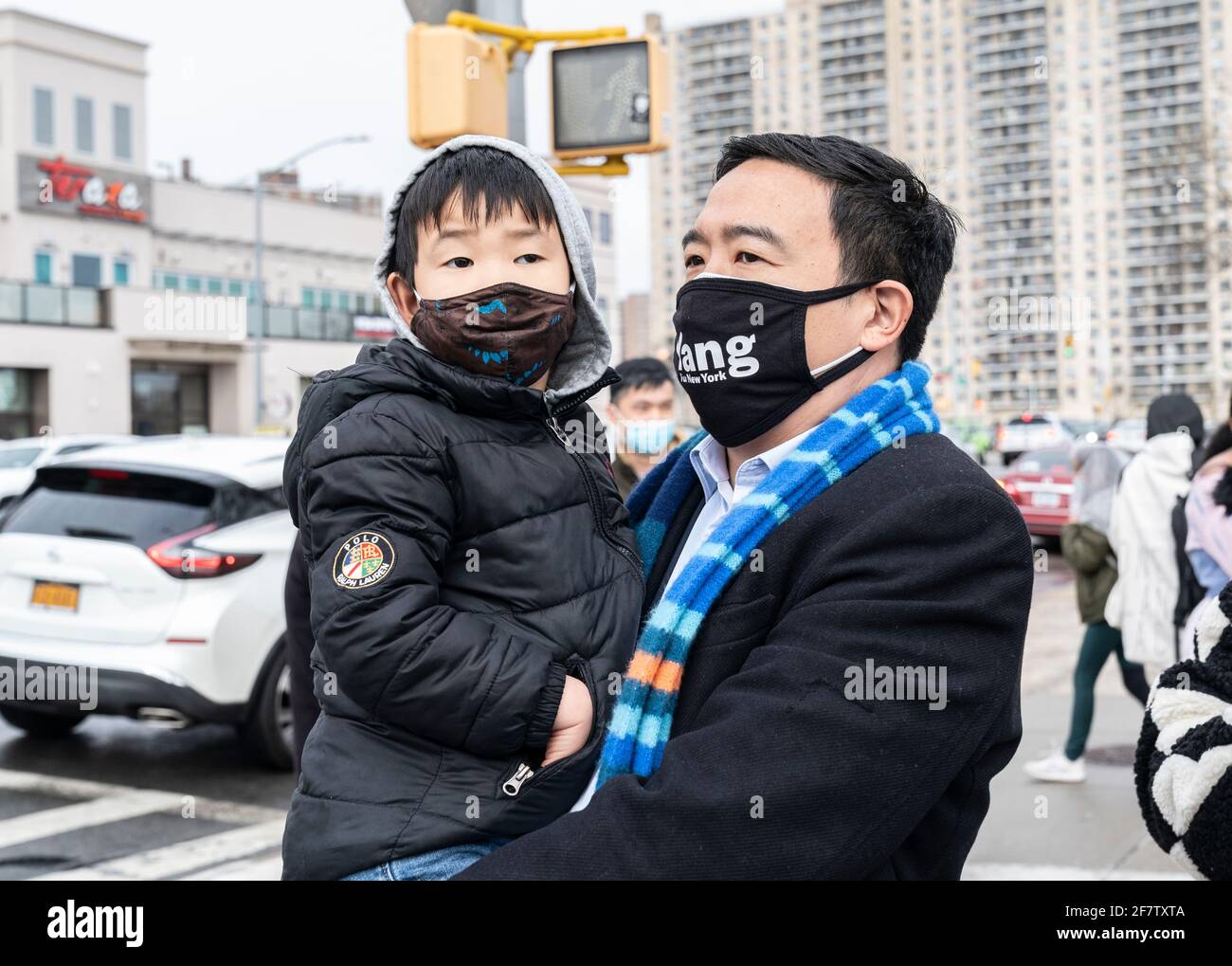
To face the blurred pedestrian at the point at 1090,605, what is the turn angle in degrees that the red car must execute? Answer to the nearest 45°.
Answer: approximately 180°

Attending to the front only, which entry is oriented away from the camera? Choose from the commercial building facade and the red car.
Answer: the red car

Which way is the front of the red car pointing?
away from the camera

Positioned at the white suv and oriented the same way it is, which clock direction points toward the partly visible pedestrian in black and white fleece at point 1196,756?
The partly visible pedestrian in black and white fleece is roughly at 4 o'clock from the white suv.

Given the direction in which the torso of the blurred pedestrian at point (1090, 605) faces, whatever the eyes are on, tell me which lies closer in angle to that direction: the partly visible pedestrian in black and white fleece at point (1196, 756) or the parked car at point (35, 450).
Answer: the parked car

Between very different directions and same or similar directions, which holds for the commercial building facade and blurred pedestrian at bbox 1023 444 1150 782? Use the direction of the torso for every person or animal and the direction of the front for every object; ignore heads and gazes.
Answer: very different directions

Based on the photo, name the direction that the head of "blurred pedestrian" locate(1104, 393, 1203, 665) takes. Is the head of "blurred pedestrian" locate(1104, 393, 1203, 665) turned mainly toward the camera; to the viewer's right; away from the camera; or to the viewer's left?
away from the camera

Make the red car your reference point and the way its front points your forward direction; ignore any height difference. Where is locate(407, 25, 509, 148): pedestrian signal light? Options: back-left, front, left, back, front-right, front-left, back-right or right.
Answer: back
